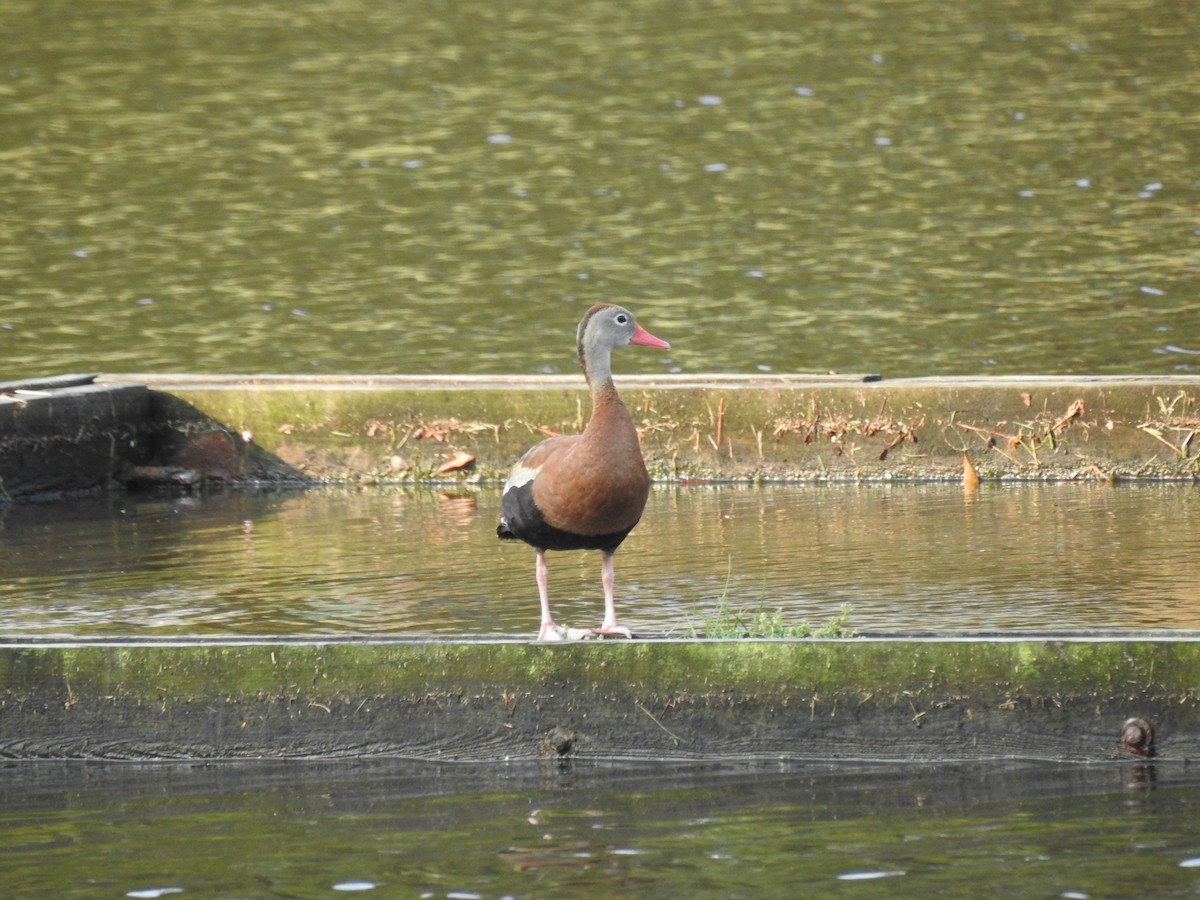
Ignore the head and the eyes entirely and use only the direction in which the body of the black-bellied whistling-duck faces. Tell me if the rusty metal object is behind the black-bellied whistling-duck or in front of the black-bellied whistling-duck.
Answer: in front

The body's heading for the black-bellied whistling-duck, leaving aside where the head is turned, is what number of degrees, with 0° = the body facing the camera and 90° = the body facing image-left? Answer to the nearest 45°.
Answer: approximately 315°
